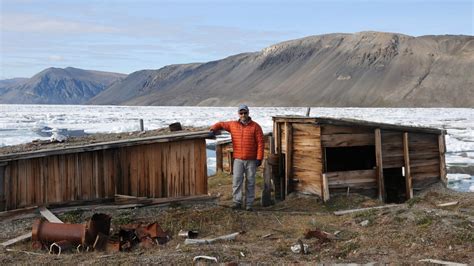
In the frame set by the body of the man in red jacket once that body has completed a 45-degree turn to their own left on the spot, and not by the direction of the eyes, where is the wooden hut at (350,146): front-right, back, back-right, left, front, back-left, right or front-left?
left

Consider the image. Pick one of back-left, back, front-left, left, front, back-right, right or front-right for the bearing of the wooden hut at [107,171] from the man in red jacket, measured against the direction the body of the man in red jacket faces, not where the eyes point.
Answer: right

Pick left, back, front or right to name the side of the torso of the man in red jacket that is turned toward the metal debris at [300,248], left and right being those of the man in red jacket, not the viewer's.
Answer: front

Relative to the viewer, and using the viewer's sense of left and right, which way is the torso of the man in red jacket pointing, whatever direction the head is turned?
facing the viewer

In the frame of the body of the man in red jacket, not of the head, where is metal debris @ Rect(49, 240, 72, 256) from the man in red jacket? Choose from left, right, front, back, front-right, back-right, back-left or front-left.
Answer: front-right

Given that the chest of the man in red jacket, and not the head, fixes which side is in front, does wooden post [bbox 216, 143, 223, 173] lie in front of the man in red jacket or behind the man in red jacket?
behind

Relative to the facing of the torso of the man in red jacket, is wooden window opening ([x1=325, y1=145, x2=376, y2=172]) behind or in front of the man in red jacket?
behind

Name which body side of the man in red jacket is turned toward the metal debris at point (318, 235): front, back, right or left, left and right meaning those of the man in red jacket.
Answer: front

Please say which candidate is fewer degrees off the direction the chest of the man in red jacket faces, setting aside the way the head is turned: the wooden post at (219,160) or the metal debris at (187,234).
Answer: the metal debris

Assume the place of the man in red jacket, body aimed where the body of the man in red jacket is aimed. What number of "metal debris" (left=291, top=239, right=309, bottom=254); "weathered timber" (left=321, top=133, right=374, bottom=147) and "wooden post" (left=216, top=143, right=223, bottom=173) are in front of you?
1

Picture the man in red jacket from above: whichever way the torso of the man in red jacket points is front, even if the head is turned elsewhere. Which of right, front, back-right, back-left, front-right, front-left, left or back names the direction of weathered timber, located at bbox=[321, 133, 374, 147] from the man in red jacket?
back-left
